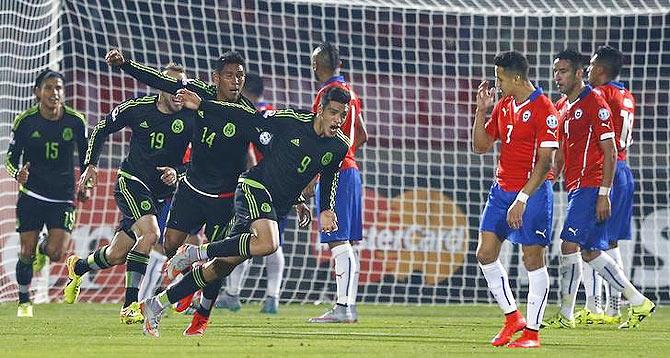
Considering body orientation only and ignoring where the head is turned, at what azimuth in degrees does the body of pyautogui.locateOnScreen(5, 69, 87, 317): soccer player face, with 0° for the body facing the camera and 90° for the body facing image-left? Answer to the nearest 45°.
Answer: approximately 0°

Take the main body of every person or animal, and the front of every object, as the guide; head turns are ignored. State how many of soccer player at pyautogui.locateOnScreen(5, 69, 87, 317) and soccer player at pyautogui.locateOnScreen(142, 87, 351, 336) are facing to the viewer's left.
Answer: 0

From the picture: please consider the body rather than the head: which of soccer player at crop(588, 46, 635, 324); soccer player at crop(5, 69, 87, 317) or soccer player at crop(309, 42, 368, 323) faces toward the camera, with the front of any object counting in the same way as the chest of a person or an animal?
soccer player at crop(5, 69, 87, 317)

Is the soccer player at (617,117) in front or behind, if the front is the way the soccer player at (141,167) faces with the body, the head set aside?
in front

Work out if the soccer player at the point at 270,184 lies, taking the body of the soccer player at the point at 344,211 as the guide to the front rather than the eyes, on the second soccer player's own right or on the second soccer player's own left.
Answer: on the second soccer player's own left

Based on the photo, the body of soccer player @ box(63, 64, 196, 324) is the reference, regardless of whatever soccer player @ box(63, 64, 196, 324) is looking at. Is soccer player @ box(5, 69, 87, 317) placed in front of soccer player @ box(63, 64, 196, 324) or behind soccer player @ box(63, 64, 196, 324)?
behind

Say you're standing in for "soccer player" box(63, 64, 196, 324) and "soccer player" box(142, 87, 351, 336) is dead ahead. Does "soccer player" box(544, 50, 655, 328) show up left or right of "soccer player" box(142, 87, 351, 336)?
left

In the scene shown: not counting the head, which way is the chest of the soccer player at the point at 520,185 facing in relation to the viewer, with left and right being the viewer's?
facing the viewer and to the left of the viewer

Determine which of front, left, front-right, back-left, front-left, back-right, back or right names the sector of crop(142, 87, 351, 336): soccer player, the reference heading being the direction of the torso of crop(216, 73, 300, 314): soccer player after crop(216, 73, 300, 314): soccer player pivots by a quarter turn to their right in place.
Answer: back-left

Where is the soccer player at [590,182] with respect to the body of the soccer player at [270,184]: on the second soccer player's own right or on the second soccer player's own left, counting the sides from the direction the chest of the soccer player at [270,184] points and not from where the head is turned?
on the second soccer player's own left

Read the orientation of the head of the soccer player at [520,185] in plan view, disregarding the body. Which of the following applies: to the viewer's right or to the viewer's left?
to the viewer's left
